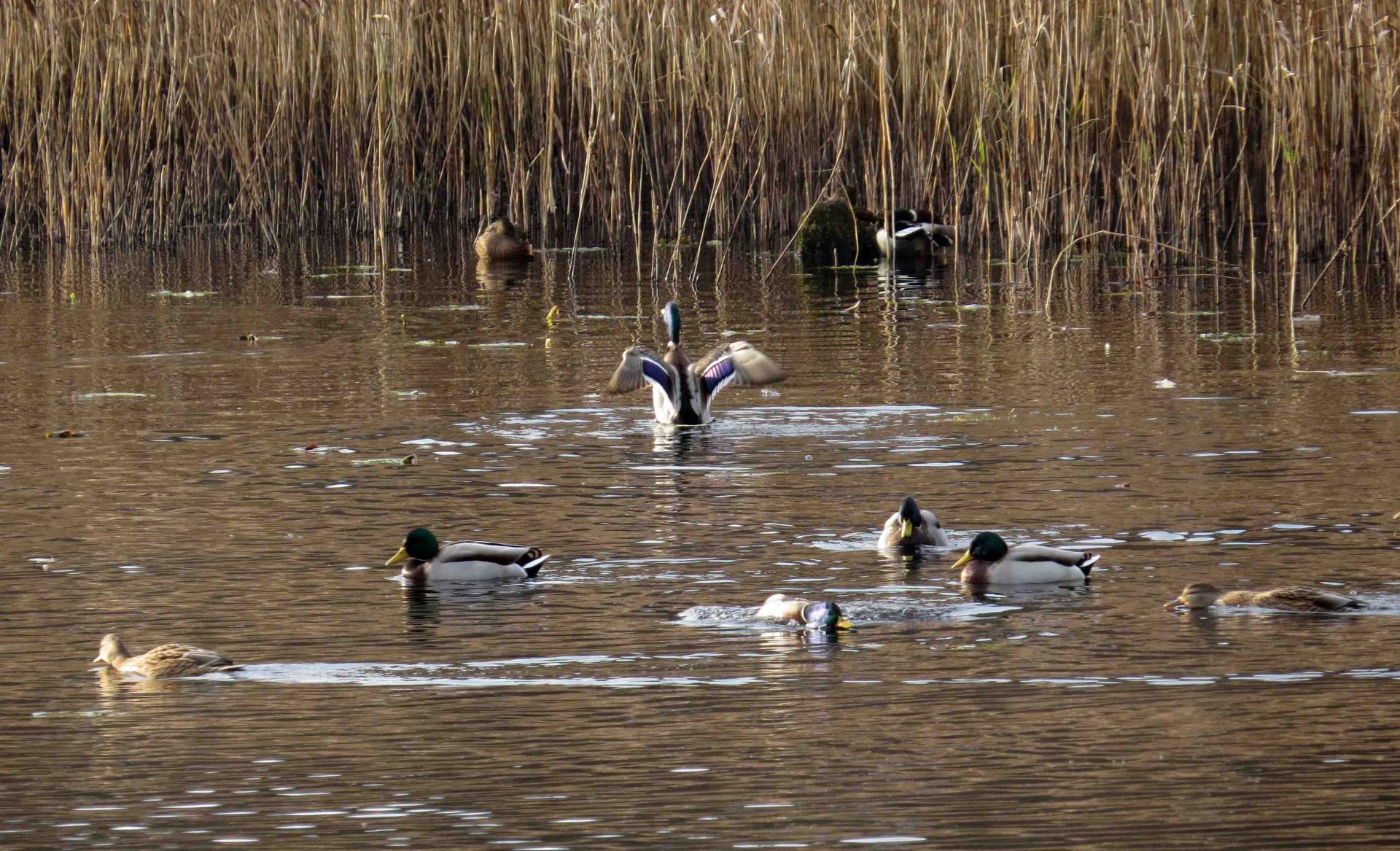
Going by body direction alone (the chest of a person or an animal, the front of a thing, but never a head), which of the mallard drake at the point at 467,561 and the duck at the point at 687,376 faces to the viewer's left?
the mallard drake

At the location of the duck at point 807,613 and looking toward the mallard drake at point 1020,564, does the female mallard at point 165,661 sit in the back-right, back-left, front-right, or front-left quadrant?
back-left

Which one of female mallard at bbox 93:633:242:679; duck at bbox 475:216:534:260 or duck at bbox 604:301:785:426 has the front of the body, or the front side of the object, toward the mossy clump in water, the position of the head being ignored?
duck at bbox 604:301:785:426

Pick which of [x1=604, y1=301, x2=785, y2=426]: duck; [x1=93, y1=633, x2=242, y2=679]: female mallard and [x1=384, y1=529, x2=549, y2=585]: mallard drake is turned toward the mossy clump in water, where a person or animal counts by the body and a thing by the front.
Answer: the duck

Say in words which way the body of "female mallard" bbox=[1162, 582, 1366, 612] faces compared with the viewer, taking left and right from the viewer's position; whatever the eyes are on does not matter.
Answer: facing to the left of the viewer

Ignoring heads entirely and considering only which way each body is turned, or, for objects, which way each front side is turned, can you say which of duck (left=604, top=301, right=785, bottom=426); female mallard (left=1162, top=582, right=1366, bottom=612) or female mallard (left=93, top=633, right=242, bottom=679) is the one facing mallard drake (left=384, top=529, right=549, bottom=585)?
female mallard (left=1162, top=582, right=1366, bottom=612)

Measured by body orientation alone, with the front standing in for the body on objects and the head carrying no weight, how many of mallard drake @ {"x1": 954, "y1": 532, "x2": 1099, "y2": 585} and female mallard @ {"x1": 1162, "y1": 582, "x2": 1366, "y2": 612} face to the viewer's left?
2

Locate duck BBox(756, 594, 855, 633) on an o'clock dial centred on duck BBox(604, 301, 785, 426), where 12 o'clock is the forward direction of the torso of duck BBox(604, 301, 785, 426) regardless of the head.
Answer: duck BBox(756, 594, 855, 633) is roughly at 6 o'clock from duck BBox(604, 301, 785, 426).

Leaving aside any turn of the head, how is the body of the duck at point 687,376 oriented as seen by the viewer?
away from the camera

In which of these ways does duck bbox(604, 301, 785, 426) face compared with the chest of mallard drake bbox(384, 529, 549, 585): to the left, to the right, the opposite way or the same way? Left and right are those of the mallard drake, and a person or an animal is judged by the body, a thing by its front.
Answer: to the right

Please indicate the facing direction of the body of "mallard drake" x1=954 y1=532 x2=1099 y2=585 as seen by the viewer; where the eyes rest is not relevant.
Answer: to the viewer's left

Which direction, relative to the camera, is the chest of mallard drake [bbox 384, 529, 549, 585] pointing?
to the viewer's left

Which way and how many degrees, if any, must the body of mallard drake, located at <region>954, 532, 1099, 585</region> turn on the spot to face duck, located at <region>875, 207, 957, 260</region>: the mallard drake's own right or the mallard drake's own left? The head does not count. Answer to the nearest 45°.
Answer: approximately 90° to the mallard drake's own right
